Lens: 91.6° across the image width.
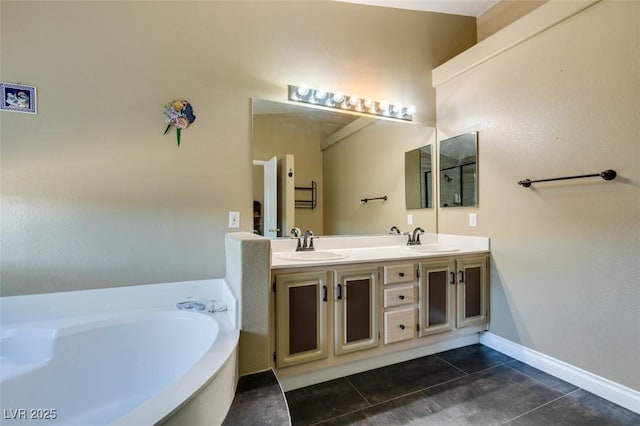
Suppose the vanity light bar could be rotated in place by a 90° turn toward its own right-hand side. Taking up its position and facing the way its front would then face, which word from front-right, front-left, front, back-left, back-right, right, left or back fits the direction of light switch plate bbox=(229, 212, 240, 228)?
front

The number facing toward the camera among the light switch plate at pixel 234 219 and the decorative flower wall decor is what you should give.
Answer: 2

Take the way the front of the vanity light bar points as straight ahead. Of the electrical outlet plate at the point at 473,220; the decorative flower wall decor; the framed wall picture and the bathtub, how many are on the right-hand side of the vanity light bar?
3

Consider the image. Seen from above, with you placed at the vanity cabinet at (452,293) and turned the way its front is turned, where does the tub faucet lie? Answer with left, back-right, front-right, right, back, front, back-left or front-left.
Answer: right

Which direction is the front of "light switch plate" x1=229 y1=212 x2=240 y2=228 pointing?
toward the camera

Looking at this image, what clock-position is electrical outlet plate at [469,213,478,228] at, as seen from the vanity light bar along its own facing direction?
The electrical outlet plate is roughly at 10 o'clock from the vanity light bar.

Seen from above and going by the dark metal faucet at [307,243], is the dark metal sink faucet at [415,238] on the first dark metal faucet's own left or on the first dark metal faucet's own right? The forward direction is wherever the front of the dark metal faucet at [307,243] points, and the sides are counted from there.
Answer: on the first dark metal faucet's own left

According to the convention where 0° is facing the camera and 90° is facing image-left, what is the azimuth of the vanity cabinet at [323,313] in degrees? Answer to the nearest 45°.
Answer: approximately 315°

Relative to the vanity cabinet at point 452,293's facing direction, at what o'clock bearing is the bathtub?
The bathtub is roughly at 3 o'clock from the vanity cabinet.

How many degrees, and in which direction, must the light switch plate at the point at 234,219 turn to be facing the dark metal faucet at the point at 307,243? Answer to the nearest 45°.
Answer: approximately 90° to its left

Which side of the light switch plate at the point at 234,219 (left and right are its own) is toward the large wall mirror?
left

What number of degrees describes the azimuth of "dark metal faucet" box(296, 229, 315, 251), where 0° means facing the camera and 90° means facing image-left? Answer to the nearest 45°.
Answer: approximately 315°

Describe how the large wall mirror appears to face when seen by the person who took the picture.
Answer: facing the viewer and to the right of the viewer
